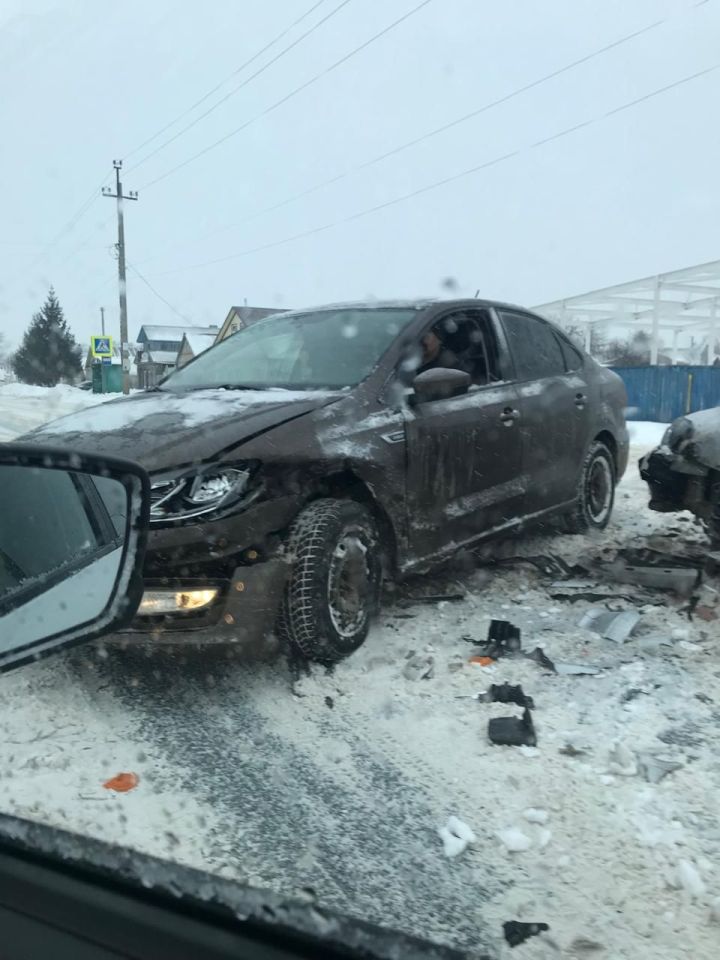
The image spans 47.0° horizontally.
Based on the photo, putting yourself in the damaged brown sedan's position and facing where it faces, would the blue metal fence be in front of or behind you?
behind

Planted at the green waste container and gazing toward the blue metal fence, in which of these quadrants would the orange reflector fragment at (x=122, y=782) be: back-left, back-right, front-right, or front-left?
front-right

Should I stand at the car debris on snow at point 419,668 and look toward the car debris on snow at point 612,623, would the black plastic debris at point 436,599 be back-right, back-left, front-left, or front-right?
front-left

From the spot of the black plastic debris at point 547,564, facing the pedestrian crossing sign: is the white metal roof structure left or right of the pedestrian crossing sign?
right

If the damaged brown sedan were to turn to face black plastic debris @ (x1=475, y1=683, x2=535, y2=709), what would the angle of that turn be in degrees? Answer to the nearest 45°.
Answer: approximately 90° to its left

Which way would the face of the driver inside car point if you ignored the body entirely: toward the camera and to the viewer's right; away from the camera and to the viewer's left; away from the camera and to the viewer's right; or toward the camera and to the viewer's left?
toward the camera and to the viewer's left

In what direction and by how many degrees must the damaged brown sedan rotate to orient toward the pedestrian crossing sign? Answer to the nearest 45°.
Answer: approximately 135° to its right

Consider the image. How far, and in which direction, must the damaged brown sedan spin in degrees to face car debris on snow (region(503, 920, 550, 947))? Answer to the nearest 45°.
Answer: approximately 45° to its left

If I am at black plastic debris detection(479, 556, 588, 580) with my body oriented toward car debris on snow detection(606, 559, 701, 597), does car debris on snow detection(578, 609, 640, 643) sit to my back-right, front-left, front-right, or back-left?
front-right

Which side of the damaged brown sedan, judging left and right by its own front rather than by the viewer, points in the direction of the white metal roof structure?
back

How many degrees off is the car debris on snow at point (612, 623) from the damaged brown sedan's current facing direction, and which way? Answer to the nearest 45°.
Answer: approximately 135° to its left

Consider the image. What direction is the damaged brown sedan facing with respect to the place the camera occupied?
facing the viewer and to the left of the viewer

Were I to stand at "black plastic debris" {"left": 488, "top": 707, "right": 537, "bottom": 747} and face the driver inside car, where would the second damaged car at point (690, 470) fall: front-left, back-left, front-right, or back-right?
front-right
